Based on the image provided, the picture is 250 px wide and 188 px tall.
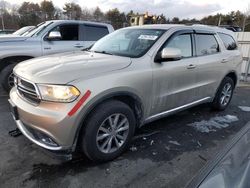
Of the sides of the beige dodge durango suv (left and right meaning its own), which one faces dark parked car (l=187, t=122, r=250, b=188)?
left

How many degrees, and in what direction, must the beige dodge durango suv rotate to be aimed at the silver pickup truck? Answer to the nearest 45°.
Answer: approximately 90° to its right

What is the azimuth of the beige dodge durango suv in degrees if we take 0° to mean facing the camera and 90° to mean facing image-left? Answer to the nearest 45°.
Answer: approximately 45°
